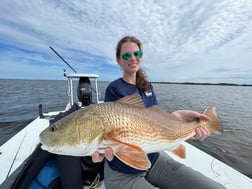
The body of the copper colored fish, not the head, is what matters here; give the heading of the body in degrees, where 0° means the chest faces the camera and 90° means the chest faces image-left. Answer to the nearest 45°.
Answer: approximately 90°

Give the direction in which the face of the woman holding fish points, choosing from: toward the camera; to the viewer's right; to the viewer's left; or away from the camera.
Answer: toward the camera
